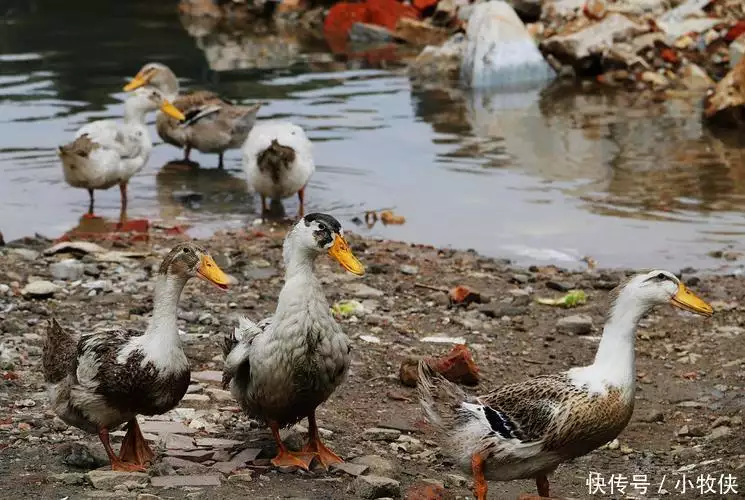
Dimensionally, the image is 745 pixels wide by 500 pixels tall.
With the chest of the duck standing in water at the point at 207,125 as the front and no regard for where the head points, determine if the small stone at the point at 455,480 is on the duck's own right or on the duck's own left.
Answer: on the duck's own left

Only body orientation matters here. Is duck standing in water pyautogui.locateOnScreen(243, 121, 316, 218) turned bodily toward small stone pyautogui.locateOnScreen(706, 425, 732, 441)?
no

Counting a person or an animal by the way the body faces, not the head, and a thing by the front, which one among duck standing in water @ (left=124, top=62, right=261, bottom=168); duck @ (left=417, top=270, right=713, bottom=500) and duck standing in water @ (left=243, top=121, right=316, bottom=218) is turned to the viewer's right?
the duck

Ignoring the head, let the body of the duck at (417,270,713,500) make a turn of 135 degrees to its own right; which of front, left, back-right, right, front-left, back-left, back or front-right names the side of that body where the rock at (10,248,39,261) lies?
right

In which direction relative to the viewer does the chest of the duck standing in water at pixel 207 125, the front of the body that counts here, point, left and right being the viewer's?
facing to the left of the viewer

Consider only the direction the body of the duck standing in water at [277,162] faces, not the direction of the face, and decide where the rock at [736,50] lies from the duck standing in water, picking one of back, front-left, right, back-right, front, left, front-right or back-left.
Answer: front-right

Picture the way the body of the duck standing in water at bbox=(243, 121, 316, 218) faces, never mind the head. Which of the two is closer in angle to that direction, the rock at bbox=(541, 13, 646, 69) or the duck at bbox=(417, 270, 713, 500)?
the rock

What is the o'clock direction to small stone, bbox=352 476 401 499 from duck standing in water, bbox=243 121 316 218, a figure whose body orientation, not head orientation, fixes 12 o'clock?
The small stone is roughly at 6 o'clock from the duck standing in water.

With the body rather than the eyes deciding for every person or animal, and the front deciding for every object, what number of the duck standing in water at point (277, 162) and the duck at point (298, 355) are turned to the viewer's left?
0

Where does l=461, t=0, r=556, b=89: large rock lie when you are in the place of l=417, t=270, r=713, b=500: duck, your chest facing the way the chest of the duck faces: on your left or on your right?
on your left

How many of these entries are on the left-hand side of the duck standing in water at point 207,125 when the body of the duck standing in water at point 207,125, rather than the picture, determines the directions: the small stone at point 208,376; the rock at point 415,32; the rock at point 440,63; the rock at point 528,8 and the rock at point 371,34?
1

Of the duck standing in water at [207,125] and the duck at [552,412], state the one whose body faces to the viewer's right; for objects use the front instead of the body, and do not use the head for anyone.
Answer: the duck

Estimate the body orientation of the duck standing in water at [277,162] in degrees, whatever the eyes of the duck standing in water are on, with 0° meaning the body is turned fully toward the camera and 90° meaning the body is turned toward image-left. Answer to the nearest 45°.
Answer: approximately 180°

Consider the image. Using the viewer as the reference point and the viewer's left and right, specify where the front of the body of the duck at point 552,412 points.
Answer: facing to the right of the viewer

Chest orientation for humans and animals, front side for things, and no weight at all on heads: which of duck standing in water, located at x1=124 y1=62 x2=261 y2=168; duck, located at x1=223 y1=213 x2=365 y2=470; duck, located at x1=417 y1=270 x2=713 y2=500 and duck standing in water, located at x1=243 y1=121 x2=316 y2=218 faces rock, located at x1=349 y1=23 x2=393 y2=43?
duck standing in water, located at x1=243 y1=121 x2=316 y2=218

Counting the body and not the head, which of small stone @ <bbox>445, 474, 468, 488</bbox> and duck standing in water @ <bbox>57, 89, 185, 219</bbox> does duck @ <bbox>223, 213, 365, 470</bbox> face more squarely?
the small stone

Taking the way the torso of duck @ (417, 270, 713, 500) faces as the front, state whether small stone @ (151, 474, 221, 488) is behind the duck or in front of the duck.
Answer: behind

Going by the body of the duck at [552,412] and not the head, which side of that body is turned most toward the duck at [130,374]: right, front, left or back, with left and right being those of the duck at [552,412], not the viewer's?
back

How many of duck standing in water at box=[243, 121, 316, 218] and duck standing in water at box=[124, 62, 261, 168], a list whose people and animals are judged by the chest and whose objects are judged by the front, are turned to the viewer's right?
0

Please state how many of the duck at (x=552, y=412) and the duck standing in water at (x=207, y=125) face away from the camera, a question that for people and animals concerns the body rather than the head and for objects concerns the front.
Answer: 0
